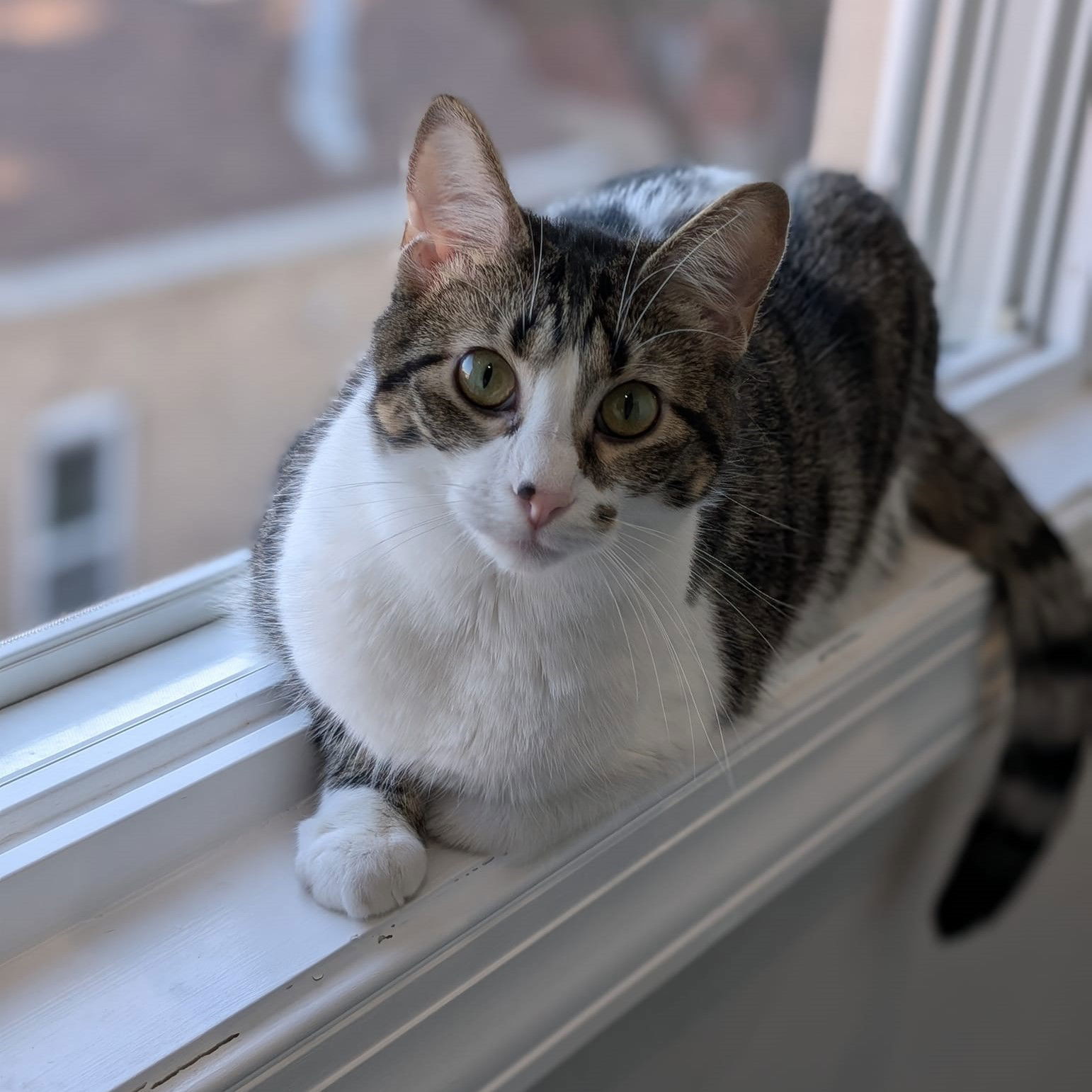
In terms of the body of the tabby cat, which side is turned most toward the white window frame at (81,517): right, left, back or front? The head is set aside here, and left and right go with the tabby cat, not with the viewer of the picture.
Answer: right

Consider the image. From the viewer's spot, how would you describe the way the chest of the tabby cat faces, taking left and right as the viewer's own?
facing the viewer and to the left of the viewer

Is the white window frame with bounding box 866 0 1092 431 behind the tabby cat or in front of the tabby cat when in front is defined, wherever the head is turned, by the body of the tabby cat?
behind

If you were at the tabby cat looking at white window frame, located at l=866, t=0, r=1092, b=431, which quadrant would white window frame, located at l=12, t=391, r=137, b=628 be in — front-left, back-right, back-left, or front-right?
front-left

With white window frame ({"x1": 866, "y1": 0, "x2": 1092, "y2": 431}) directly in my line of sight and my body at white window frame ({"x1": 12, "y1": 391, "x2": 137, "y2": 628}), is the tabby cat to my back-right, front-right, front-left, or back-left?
front-right

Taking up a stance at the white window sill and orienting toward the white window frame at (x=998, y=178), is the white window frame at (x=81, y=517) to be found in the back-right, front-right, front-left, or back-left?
front-left
